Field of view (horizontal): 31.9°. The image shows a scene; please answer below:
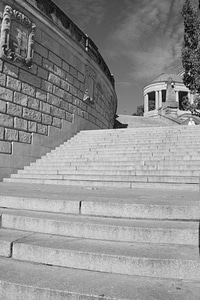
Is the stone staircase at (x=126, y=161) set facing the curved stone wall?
no

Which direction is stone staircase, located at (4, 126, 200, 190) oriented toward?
toward the camera

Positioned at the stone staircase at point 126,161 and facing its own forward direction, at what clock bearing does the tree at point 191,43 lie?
The tree is roughly at 7 o'clock from the stone staircase.
